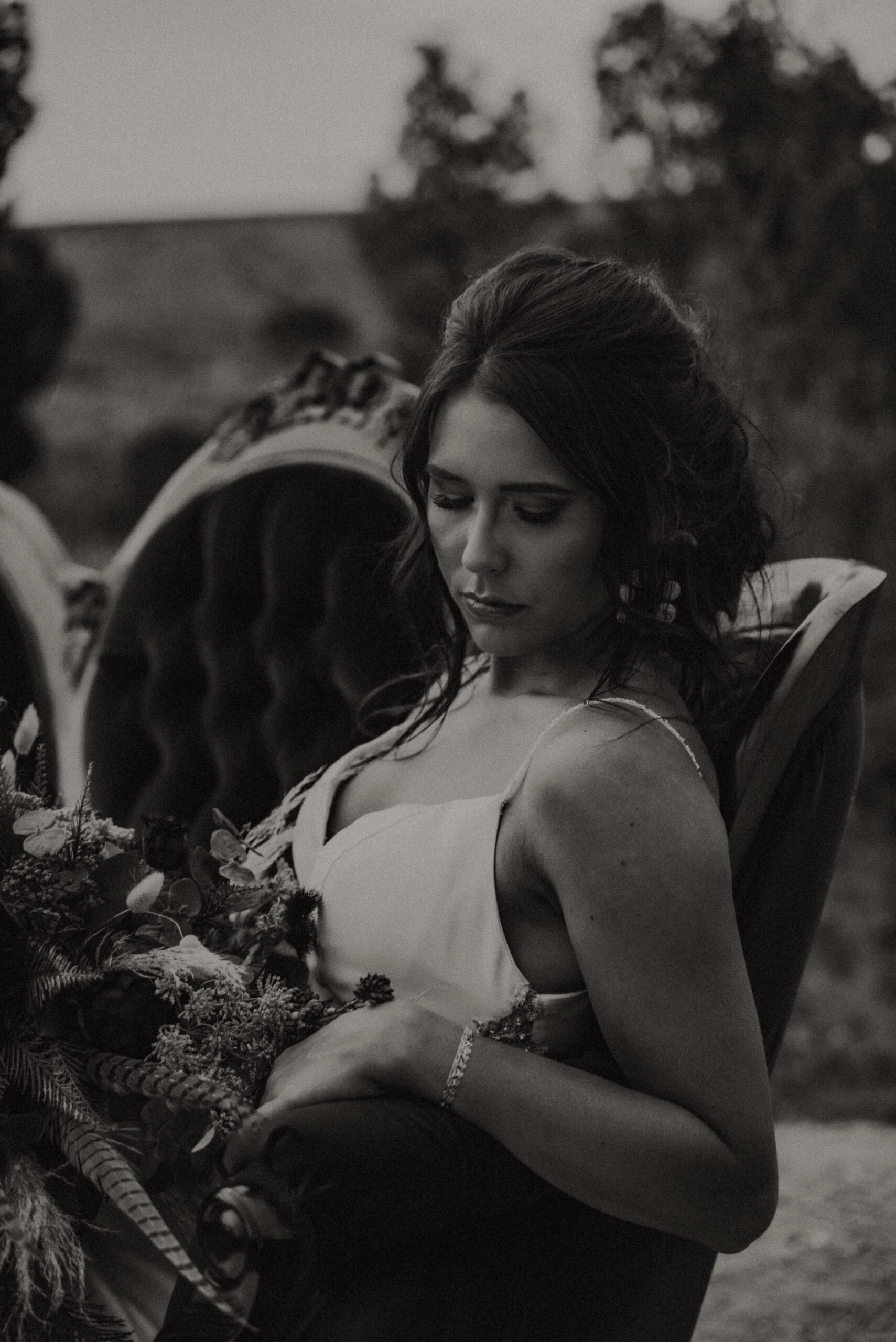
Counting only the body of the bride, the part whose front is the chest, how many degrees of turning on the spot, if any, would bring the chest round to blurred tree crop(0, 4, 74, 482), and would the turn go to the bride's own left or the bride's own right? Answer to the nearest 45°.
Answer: approximately 135° to the bride's own right

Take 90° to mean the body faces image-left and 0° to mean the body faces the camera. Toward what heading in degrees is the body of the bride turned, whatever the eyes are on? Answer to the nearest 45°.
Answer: approximately 45°

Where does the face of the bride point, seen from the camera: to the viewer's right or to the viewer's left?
to the viewer's left

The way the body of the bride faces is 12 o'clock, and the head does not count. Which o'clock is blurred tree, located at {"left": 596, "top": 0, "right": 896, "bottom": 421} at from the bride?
The blurred tree is roughly at 5 o'clock from the bride.
